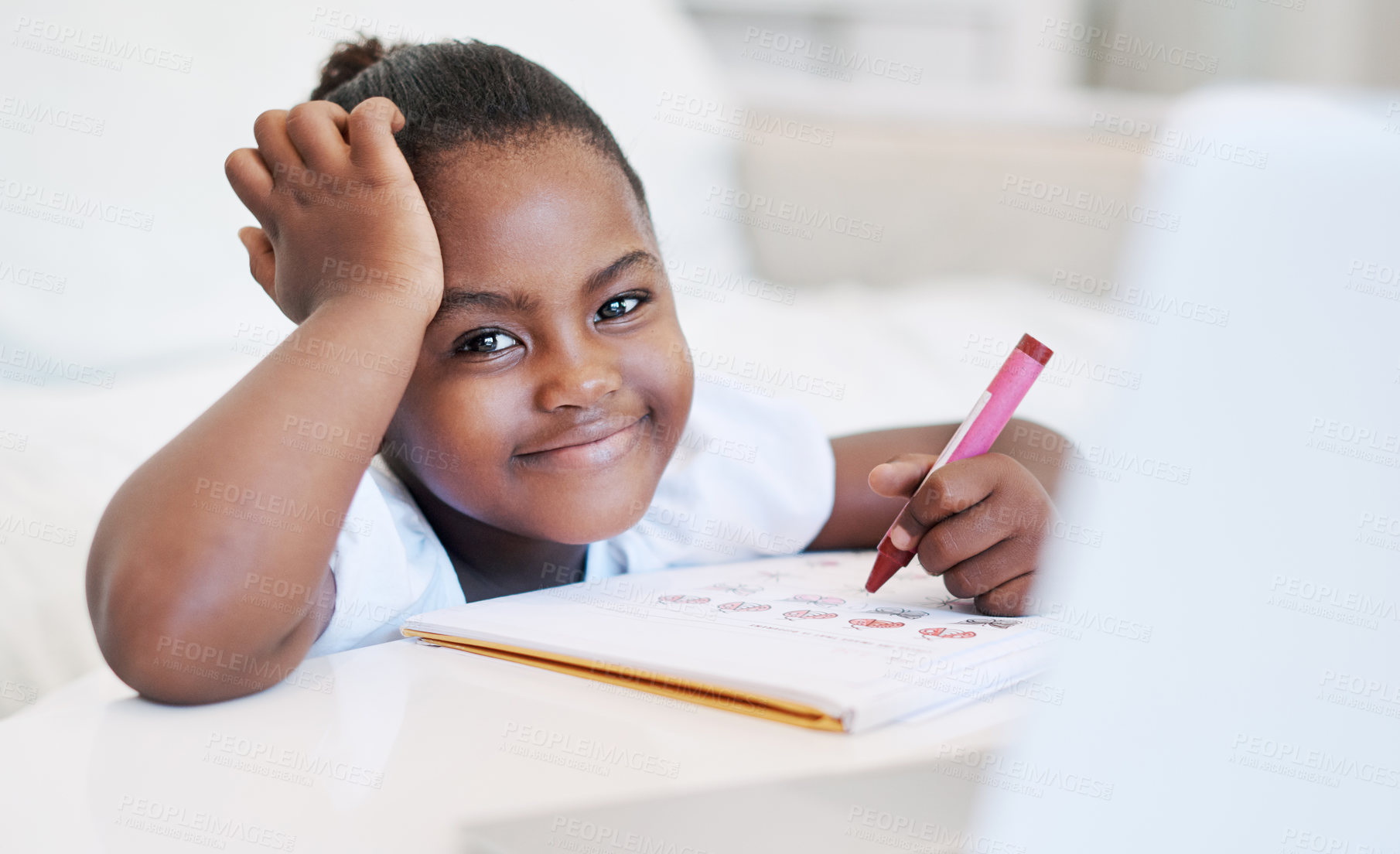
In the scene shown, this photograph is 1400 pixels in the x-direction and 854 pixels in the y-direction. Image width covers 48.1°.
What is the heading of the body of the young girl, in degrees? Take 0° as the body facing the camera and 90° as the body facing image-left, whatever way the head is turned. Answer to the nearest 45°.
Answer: approximately 0°
